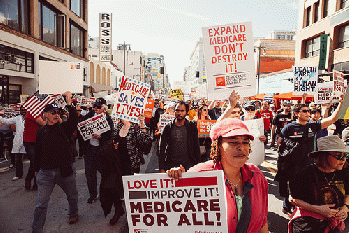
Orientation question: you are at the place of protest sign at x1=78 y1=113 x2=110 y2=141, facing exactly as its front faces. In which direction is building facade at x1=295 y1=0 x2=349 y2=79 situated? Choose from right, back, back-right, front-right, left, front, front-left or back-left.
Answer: back-left

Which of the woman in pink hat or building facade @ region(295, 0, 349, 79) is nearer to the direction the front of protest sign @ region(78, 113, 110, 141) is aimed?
the woman in pink hat

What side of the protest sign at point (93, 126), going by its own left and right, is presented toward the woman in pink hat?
front

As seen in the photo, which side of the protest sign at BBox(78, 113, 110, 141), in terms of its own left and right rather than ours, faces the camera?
front
